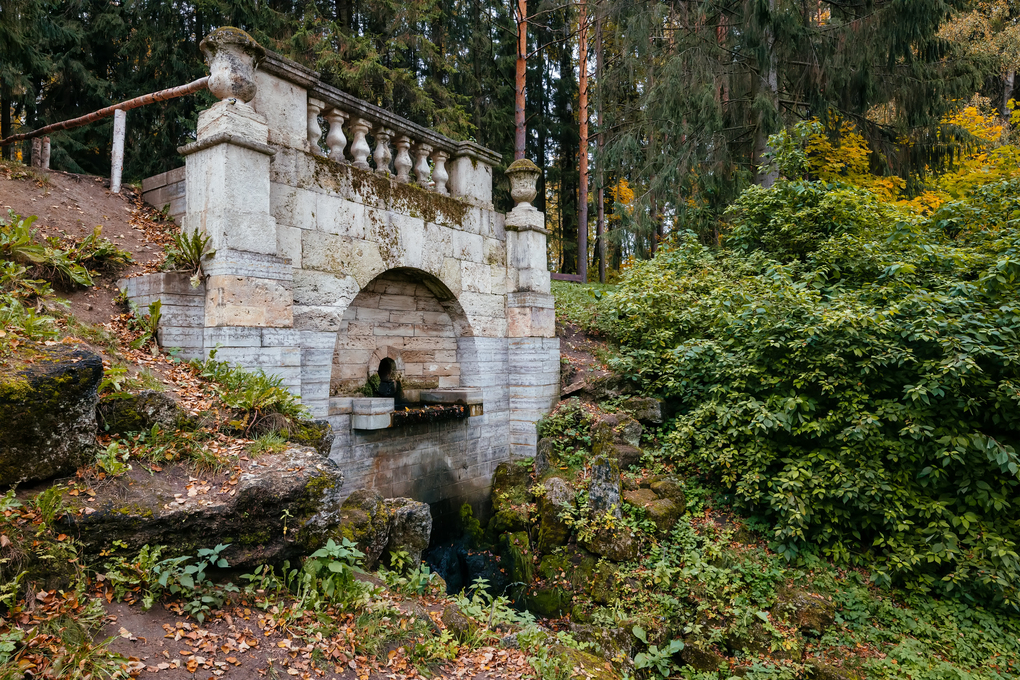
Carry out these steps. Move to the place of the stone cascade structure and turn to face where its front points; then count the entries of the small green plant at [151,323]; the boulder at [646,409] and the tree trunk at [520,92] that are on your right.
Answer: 1

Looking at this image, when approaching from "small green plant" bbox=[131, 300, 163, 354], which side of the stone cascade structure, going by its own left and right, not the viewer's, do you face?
right

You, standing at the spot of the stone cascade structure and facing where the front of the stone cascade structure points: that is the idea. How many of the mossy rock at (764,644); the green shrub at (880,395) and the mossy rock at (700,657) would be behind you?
0

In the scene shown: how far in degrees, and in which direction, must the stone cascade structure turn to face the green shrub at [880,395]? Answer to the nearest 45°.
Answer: approximately 45° to its left

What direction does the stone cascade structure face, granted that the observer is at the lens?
facing the viewer and to the right of the viewer

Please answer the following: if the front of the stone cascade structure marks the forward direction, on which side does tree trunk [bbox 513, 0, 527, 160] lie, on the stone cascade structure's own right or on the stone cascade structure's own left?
on the stone cascade structure's own left

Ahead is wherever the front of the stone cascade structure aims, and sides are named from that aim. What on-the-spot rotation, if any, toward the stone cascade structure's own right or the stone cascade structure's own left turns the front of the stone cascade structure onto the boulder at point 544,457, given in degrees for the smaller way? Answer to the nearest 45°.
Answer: approximately 45° to the stone cascade structure's own left

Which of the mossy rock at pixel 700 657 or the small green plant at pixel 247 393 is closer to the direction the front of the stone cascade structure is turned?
the mossy rock

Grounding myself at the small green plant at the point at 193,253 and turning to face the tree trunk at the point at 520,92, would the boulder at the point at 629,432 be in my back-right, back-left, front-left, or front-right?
front-right

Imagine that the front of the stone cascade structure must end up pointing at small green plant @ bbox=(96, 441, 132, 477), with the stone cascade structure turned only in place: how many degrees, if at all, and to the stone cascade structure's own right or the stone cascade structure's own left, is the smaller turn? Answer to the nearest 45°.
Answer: approximately 90° to the stone cascade structure's own right

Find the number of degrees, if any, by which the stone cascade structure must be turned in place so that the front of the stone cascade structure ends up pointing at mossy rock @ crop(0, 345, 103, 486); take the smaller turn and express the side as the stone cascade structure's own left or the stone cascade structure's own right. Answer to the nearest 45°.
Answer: approximately 90° to the stone cascade structure's own right
